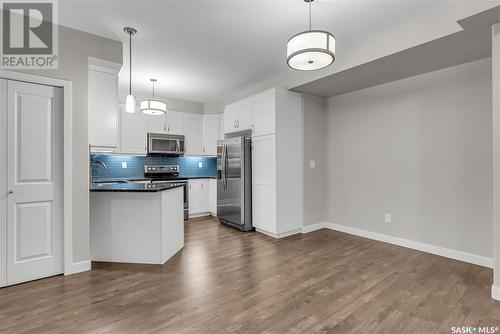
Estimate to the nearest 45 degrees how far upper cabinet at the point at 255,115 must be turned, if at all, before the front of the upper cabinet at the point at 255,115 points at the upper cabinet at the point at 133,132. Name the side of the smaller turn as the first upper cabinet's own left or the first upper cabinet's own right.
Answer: approximately 45° to the first upper cabinet's own right

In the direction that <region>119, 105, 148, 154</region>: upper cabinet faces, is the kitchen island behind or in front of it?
in front

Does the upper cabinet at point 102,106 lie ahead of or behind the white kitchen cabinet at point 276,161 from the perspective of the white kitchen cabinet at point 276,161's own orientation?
ahead

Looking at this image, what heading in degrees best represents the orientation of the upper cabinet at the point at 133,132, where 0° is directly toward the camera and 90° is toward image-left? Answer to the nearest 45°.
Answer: approximately 0°

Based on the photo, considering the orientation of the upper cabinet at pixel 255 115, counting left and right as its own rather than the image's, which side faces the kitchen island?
front

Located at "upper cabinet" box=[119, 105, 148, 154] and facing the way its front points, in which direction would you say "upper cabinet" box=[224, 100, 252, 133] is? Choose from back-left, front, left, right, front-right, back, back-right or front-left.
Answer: front-left

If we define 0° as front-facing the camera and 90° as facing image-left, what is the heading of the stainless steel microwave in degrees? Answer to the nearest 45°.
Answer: approximately 0°

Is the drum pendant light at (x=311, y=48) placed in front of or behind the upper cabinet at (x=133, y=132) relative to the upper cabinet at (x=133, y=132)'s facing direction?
in front

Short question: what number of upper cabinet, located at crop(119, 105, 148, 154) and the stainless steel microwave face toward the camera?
2
